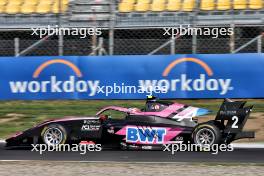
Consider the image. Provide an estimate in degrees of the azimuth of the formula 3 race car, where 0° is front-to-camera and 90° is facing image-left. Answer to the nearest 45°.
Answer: approximately 90°
